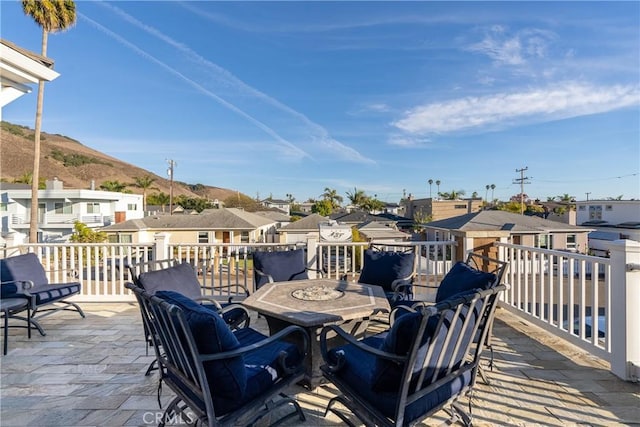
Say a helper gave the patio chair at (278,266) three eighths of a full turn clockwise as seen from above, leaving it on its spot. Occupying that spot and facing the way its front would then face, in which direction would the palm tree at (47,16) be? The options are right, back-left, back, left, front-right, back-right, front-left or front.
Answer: front-right

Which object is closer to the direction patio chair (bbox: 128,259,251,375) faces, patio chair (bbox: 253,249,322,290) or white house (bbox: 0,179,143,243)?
the patio chair

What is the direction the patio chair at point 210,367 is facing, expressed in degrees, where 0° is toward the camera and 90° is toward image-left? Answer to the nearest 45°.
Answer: approximately 225°

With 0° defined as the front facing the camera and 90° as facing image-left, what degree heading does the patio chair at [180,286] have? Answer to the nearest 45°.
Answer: approximately 315°

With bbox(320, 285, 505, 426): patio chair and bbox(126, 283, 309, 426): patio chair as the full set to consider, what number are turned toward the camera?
0

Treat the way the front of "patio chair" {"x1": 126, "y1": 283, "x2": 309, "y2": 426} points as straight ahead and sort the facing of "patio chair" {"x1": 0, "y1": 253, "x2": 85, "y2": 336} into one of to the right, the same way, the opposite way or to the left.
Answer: to the right

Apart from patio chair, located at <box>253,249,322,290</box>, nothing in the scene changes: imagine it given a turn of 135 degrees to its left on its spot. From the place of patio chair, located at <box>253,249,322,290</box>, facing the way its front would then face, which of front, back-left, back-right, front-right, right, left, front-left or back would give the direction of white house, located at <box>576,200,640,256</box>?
front-right

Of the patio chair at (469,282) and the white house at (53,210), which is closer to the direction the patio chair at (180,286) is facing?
the patio chair

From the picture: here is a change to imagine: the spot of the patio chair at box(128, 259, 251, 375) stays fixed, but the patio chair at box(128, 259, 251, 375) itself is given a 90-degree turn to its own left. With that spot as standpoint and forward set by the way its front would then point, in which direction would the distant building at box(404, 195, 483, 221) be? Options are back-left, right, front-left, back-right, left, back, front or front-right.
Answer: front

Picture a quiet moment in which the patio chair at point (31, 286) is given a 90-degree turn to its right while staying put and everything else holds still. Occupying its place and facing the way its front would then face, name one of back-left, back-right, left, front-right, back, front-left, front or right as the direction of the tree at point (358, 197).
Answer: back

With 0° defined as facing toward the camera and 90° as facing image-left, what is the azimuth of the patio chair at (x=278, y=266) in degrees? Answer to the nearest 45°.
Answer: approximately 315°

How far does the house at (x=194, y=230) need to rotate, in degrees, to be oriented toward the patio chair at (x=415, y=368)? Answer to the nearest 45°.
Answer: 0° — it already faces it

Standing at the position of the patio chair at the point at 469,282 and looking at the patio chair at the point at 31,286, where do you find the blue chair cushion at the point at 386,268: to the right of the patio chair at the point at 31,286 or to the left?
right

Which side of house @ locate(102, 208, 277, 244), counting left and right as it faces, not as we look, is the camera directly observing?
front

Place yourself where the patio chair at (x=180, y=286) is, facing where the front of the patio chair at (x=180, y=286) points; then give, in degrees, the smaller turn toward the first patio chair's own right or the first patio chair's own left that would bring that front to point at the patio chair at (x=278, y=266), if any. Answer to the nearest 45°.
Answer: approximately 90° to the first patio chair's own left

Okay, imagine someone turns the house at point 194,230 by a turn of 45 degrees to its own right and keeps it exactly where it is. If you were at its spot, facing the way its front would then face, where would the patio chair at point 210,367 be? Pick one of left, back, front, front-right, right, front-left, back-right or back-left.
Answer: front-left

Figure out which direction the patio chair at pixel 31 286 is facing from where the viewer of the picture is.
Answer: facing the viewer and to the right of the viewer

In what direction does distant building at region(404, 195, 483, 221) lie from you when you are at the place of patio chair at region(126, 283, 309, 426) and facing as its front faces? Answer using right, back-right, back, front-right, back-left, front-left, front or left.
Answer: front

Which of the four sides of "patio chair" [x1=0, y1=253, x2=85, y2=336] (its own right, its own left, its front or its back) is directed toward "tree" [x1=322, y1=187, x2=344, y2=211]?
left

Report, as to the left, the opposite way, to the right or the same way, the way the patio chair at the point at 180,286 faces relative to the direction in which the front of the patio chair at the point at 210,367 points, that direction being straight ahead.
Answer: to the right

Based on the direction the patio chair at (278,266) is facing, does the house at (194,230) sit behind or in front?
behind
